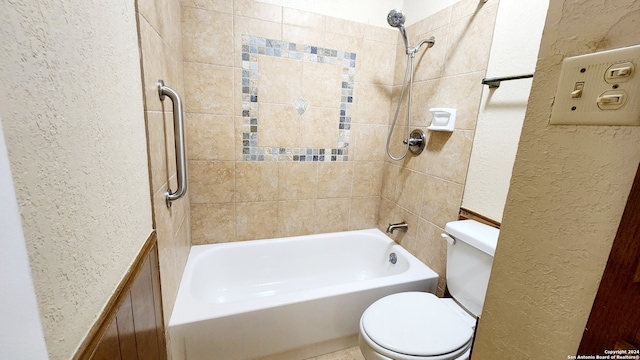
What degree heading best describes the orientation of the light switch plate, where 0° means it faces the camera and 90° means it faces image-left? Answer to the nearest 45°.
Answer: approximately 45°

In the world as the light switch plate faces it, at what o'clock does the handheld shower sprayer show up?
The handheld shower sprayer is roughly at 3 o'clock from the light switch plate.

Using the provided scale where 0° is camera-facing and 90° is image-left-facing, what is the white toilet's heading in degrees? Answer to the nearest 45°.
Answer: approximately 45°

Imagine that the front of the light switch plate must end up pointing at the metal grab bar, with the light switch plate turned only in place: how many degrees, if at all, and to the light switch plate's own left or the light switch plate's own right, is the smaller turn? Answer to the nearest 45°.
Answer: approximately 45° to the light switch plate's own right

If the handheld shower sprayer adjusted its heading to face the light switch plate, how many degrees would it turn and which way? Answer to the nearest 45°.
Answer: approximately 45° to its left

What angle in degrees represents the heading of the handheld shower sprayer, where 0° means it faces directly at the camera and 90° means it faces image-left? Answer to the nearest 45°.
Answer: approximately 45°

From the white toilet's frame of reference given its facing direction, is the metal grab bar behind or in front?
in front
